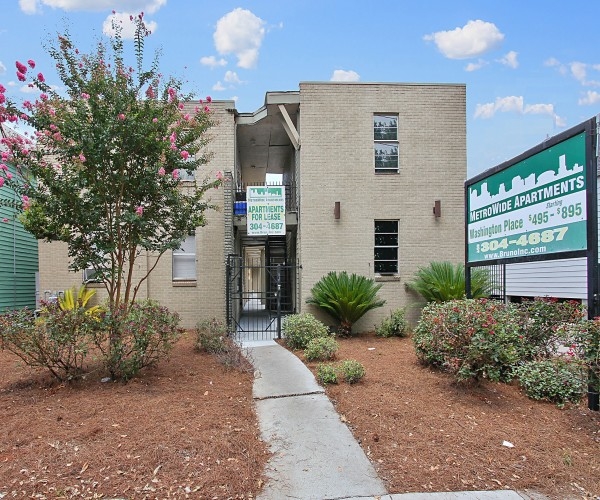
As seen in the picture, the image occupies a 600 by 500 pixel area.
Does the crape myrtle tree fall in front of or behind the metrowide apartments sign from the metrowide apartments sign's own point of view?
in front

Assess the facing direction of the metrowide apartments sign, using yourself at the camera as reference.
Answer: facing the viewer and to the left of the viewer

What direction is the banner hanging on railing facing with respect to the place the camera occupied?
facing the viewer

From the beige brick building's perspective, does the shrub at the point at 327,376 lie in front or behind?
in front

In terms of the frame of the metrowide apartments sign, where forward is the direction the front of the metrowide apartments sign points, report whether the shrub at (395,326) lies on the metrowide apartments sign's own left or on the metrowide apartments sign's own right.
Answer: on the metrowide apartments sign's own right

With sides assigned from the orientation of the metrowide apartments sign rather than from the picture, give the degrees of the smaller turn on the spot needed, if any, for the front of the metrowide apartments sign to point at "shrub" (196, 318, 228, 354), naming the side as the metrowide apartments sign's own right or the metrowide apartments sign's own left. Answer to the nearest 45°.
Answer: approximately 45° to the metrowide apartments sign's own right

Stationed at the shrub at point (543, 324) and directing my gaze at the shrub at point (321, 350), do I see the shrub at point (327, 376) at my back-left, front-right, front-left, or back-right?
front-left

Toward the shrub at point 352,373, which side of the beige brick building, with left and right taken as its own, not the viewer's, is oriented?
front

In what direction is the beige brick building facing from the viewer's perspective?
toward the camera

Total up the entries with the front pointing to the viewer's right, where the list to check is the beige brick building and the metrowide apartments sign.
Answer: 0

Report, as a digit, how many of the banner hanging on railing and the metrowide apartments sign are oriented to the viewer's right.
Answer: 0
